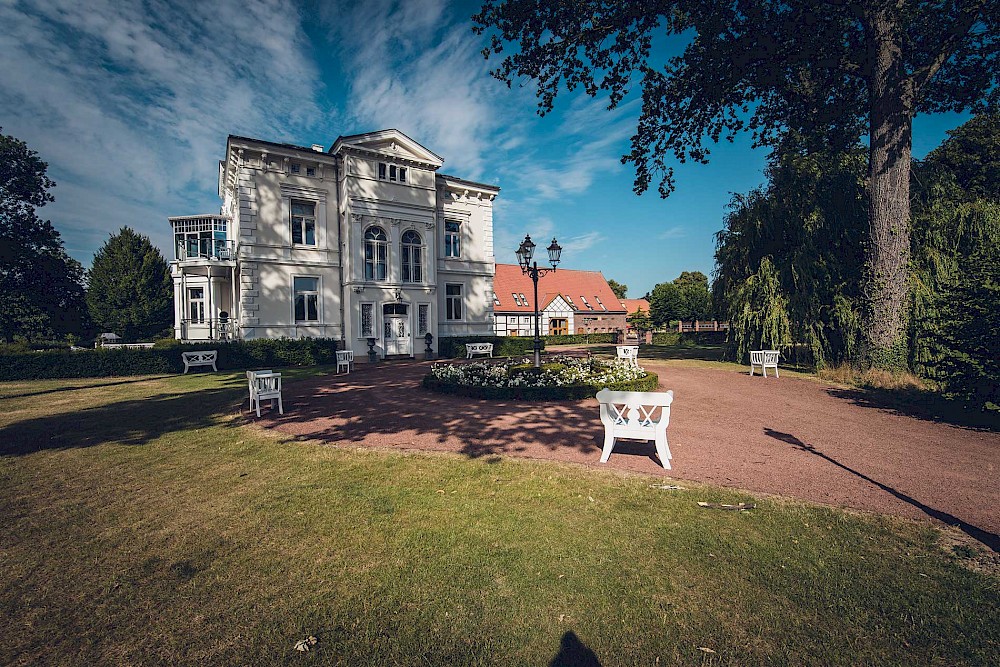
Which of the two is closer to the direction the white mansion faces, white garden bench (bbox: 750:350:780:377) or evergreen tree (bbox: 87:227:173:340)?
the white garden bench

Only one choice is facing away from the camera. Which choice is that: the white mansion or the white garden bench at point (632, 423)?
the white garden bench

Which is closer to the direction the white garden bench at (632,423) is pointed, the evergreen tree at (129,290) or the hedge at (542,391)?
the hedge

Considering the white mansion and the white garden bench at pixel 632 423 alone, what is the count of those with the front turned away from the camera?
1

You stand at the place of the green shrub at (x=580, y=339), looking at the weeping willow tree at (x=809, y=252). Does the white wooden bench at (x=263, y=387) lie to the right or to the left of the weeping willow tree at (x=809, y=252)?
right

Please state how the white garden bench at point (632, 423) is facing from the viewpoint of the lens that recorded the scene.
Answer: facing away from the viewer

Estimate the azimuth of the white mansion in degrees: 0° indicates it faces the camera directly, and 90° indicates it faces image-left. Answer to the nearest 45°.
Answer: approximately 315°
